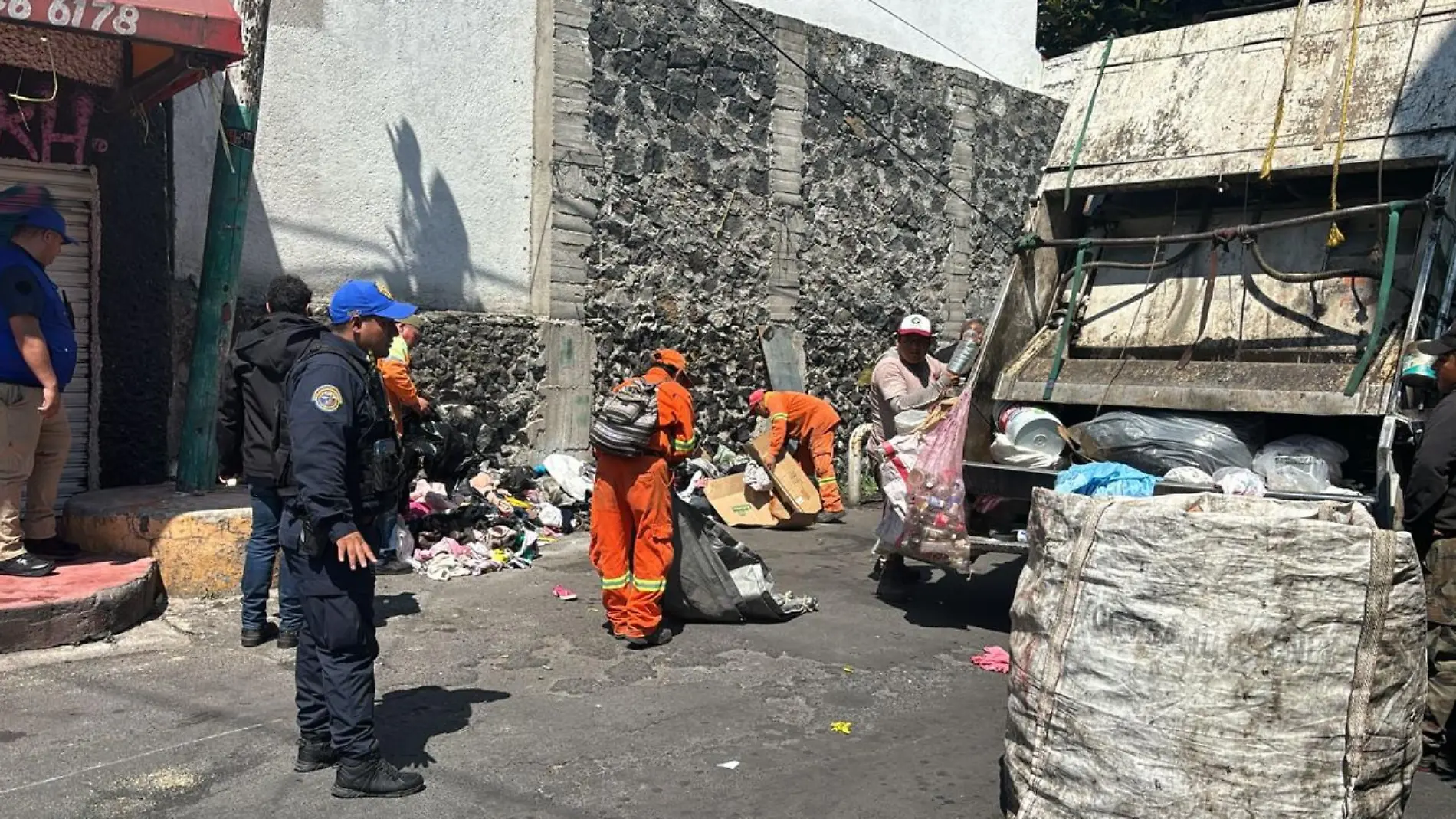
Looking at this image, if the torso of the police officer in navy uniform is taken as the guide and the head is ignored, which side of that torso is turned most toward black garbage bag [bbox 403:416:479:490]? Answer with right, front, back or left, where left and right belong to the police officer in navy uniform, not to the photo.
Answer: left

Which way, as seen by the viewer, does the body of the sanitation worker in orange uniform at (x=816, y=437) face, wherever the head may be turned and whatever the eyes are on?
to the viewer's left

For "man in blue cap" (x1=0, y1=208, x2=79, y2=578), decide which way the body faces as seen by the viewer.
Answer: to the viewer's right

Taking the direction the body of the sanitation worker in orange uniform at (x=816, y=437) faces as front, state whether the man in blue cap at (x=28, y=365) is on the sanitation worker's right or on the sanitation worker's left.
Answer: on the sanitation worker's left

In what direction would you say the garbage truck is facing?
away from the camera

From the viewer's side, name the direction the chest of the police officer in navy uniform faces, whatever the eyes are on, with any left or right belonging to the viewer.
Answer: facing to the right of the viewer

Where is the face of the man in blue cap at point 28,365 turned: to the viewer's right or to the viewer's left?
to the viewer's right

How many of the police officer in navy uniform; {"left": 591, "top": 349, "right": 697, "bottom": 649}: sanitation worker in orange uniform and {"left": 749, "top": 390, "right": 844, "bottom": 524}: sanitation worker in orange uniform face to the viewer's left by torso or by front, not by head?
1

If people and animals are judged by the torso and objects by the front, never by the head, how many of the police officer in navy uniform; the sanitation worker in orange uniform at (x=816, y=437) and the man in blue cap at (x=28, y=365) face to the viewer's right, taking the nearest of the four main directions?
2

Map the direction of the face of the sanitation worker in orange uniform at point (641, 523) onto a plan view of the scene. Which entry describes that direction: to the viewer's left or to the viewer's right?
to the viewer's right

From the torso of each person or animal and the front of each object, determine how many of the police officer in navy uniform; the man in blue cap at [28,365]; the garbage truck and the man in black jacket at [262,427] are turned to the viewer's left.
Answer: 0

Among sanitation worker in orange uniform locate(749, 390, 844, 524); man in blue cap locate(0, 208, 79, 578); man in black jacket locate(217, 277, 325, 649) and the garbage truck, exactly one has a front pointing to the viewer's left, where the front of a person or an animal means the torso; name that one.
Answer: the sanitation worker in orange uniform

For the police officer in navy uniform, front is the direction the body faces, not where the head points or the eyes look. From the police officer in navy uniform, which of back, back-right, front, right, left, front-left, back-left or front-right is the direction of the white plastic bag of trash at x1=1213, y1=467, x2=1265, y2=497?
front

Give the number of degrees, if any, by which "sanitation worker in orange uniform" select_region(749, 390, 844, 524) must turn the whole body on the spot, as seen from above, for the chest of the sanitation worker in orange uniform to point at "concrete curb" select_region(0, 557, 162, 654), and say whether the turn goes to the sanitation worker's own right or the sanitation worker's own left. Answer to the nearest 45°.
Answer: approximately 45° to the sanitation worker's own left

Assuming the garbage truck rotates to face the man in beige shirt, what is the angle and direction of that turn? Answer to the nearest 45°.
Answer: approximately 90° to its left
